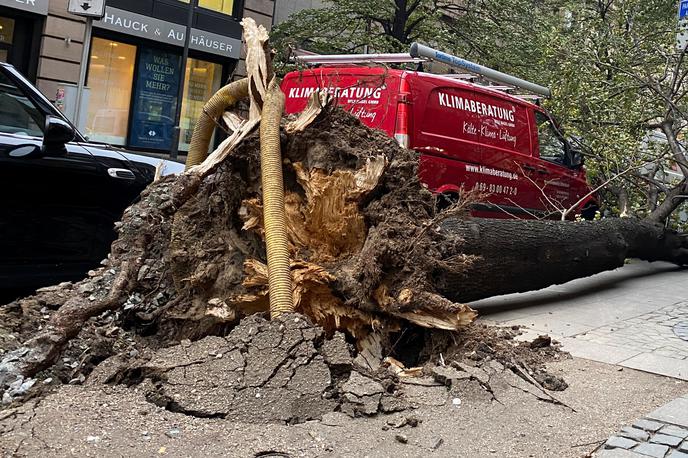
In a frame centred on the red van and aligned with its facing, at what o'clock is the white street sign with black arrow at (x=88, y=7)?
The white street sign with black arrow is roughly at 7 o'clock from the red van.

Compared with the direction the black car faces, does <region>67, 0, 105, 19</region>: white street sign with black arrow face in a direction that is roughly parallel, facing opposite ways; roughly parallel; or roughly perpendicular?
roughly perpendicular

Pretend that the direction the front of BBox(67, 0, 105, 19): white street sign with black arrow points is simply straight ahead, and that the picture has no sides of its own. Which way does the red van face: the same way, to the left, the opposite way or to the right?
to the left

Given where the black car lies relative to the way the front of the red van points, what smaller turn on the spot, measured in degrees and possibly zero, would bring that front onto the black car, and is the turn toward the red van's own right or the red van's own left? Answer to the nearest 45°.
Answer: approximately 180°

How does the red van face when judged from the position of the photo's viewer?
facing away from the viewer and to the right of the viewer

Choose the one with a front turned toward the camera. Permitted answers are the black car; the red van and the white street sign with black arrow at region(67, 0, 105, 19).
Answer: the white street sign with black arrow

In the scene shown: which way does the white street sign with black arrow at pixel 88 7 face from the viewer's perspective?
toward the camera

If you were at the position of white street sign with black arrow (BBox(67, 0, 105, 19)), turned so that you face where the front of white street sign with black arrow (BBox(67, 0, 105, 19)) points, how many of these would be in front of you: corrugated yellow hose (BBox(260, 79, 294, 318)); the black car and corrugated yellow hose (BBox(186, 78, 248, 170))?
3

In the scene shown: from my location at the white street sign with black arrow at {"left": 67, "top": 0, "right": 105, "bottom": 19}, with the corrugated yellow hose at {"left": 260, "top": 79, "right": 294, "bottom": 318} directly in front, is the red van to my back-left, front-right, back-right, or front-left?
front-left

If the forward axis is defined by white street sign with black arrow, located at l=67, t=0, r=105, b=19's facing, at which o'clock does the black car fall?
The black car is roughly at 12 o'clock from the white street sign with black arrow.

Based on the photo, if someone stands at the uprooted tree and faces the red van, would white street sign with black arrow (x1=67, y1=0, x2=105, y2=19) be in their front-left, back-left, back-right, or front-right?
front-left

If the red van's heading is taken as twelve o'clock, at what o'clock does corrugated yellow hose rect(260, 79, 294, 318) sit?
The corrugated yellow hose is roughly at 5 o'clock from the red van.

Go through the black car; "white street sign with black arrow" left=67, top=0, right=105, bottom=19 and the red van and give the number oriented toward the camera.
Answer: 1
